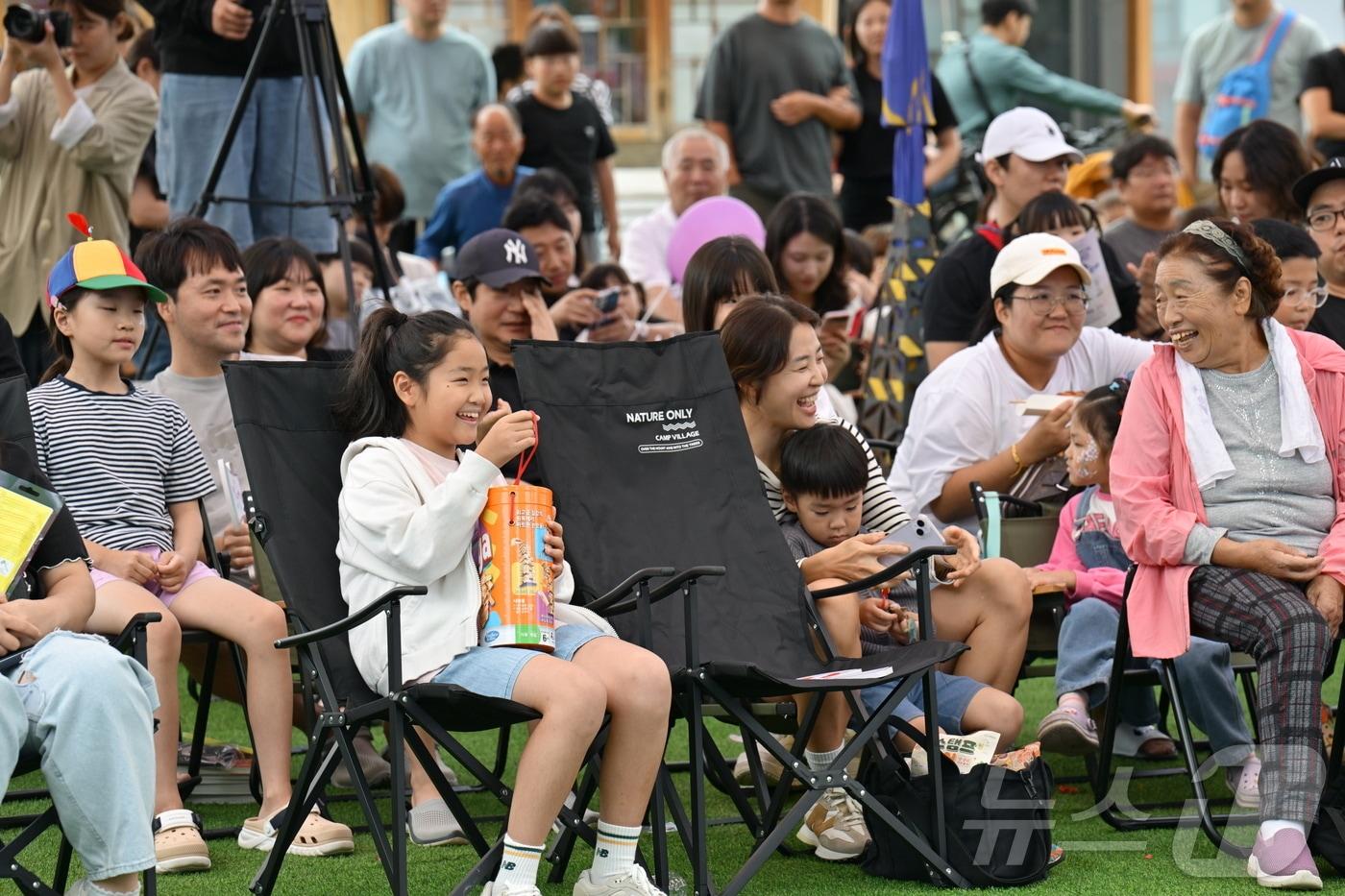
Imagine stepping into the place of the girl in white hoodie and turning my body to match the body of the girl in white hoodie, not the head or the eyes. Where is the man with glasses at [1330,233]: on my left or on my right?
on my left

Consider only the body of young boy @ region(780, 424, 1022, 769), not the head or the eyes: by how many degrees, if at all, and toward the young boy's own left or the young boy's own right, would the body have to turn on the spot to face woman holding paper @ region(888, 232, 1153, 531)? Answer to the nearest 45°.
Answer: approximately 90° to the young boy's own left

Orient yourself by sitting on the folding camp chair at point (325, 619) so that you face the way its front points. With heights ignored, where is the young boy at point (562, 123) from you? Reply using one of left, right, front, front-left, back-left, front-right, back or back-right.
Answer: back-left

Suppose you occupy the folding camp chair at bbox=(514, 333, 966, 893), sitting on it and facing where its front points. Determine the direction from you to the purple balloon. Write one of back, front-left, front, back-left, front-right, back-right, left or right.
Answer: back-left

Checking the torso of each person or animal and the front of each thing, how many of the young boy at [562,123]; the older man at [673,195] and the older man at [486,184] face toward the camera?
3

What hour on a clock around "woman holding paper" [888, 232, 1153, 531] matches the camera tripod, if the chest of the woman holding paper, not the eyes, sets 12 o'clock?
The camera tripod is roughly at 5 o'clock from the woman holding paper.

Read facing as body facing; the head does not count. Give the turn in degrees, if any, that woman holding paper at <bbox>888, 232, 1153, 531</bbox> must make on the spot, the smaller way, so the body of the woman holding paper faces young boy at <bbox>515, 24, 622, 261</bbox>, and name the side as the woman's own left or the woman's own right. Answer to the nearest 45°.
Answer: approximately 180°

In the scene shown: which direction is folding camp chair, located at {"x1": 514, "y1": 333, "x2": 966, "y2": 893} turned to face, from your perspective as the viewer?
facing the viewer and to the right of the viewer

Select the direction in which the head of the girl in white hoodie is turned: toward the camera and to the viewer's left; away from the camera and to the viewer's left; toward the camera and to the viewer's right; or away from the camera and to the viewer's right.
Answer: toward the camera and to the viewer's right

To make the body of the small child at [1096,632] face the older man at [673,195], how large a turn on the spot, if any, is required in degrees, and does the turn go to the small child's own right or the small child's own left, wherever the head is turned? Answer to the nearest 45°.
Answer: approximately 90° to the small child's own right

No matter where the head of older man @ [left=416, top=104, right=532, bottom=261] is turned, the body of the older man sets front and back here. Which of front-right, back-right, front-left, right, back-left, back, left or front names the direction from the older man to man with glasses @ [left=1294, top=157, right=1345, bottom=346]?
front-left

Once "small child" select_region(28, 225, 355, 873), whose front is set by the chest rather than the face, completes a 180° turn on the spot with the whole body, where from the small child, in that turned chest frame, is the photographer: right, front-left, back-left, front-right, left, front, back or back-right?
front-right

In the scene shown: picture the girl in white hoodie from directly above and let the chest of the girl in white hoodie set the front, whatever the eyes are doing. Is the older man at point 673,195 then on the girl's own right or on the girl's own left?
on the girl's own left
